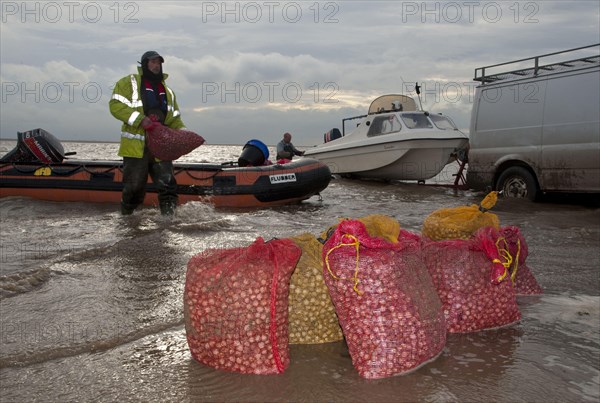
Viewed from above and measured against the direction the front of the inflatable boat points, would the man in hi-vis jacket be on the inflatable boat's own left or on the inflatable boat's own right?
on the inflatable boat's own right

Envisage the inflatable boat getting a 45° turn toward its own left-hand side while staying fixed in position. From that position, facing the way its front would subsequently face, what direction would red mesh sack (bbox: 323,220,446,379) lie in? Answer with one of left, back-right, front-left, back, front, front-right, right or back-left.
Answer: back-right

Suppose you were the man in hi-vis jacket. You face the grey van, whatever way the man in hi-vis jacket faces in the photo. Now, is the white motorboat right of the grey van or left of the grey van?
left

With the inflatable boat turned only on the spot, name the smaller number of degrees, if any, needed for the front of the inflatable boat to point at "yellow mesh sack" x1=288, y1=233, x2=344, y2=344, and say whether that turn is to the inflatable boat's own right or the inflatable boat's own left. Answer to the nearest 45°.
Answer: approximately 90° to the inflatable boat's own right

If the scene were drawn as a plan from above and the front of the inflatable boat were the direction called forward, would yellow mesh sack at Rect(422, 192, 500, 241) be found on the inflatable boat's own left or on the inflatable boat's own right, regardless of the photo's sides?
on the inflatable boat's own right

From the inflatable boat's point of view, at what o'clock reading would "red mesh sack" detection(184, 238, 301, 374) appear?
The red mesh sack is roughly at 3 o'clock from the inflatable boat.

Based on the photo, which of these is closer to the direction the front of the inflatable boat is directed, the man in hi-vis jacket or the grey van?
the grey van

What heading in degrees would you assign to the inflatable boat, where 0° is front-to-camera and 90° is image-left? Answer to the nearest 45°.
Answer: approximately 270°

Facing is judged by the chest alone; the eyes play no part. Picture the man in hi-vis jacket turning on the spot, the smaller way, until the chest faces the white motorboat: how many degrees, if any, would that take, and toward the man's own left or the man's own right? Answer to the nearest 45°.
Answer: approximately 90° to the man's own left
